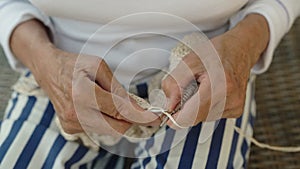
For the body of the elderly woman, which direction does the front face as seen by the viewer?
toward the camera
